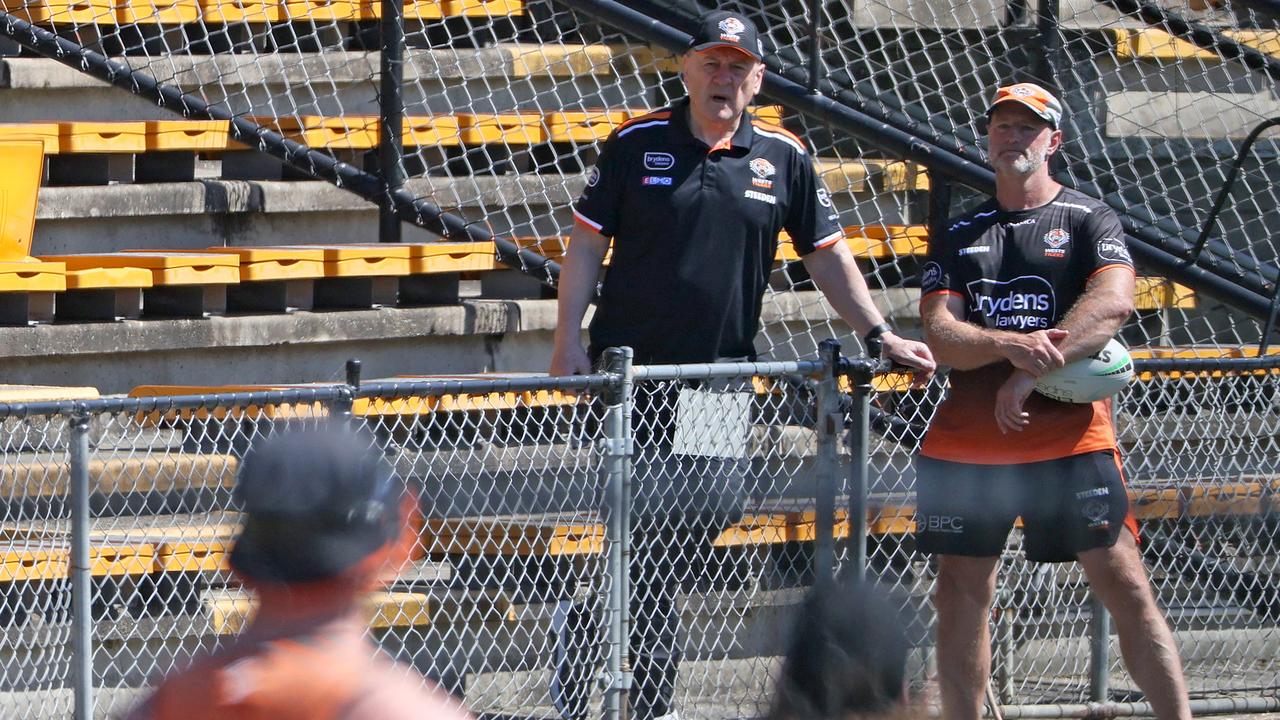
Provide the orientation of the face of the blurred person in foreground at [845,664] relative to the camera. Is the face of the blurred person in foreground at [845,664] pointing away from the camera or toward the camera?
away from the camera

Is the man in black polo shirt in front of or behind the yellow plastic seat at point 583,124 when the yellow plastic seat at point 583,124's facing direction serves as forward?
in front

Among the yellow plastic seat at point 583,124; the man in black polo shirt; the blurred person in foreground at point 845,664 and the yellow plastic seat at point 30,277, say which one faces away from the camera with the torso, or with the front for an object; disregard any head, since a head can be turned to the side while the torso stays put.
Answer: the blurred person in foreground

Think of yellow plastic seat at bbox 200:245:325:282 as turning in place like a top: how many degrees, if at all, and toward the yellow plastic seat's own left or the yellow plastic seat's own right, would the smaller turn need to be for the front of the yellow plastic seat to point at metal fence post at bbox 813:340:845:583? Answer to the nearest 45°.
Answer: approximately 45° to the yellow plastic seat's own left

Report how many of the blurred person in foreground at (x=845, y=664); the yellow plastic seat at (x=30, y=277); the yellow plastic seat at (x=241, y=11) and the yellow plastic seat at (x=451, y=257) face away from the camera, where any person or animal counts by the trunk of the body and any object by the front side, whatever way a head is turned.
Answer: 1

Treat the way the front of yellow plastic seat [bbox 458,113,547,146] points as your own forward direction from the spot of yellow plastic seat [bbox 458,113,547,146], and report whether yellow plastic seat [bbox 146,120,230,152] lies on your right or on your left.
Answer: on your right
